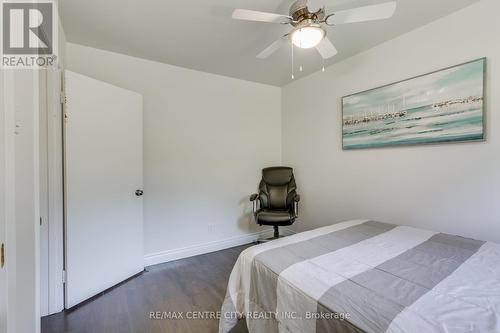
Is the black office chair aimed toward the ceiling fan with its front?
yes

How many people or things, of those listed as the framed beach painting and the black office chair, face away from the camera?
0

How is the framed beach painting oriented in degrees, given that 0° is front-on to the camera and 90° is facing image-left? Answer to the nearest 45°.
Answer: approximately 45°

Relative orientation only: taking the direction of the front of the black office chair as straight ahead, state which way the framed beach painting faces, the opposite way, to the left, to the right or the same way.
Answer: to the right

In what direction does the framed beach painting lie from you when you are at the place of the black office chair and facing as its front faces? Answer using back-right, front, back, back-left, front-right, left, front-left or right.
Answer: front-left

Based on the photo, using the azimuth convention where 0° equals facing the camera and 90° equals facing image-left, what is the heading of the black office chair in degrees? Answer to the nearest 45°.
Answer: approximately 0°

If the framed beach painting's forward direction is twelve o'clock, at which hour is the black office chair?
The black office chair is roughly at 2 o'clock from the framed beach painting.

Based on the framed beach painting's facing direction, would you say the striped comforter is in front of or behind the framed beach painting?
in front

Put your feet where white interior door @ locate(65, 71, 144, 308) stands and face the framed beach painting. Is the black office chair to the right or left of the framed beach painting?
left

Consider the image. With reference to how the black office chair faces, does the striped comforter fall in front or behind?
in front

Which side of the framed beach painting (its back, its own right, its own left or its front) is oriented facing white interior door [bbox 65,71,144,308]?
front
